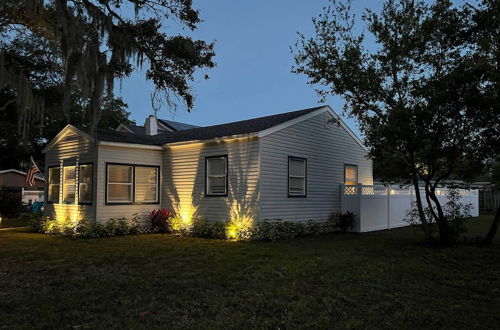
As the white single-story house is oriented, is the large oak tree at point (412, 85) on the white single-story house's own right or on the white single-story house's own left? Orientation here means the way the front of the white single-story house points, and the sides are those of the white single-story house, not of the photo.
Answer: on the white single-story house's own left

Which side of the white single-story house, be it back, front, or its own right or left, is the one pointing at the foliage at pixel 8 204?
right

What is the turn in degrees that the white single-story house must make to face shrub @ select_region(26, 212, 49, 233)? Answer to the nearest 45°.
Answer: approximately 45° to its right

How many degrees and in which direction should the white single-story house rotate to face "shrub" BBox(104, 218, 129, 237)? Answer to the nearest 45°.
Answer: approximately 45° to its right

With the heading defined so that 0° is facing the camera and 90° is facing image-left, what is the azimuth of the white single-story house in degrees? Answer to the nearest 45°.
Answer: approximately 45°
